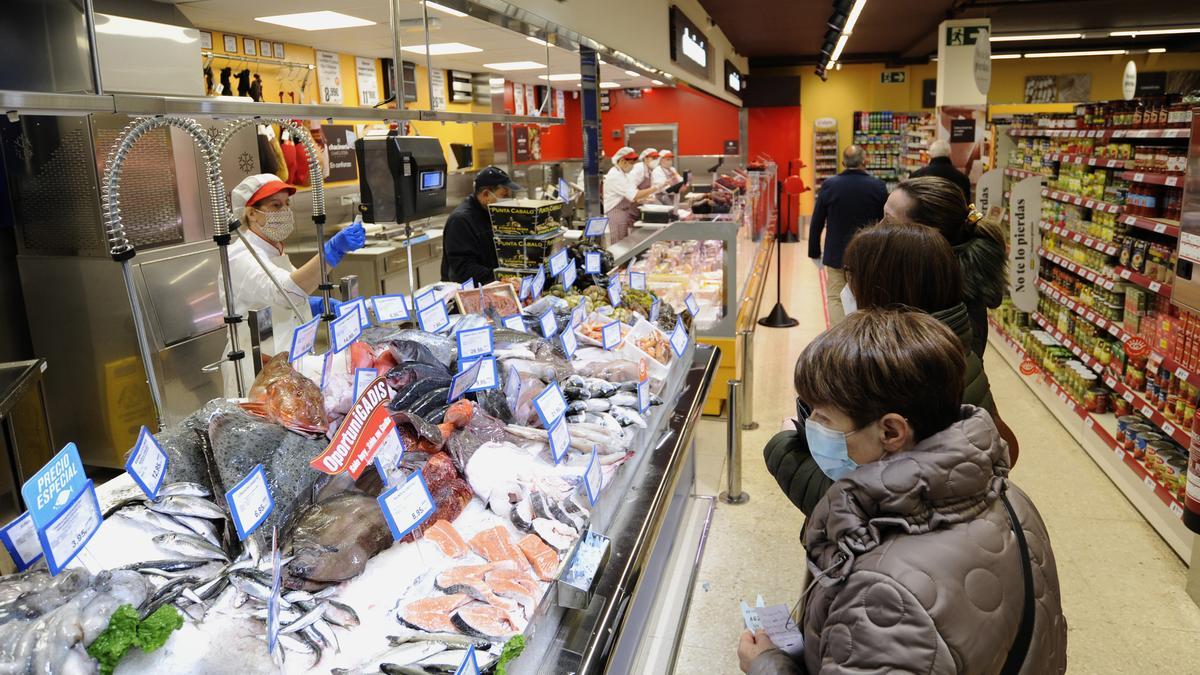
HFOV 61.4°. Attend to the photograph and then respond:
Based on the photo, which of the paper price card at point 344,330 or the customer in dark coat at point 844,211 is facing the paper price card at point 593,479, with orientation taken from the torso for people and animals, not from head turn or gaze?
the paper price card at point 344,330

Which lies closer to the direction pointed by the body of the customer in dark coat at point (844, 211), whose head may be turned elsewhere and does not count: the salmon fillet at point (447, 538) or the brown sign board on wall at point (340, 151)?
the brown sign board on wall

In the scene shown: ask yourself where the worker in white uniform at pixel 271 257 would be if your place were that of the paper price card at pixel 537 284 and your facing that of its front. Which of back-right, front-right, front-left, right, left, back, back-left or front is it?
back-right

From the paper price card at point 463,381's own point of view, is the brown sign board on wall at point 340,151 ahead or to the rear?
to the rear

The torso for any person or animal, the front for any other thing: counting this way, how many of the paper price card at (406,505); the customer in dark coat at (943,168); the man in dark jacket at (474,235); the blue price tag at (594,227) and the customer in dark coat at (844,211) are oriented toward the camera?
2

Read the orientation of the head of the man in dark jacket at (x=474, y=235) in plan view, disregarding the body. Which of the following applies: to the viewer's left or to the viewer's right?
to the viewer's right

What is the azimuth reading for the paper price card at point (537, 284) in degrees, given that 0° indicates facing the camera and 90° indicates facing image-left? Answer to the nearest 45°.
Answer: approximately 315°

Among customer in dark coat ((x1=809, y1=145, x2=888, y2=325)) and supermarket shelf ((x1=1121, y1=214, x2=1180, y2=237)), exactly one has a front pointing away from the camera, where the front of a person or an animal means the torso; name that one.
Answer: the customer in dark coat
